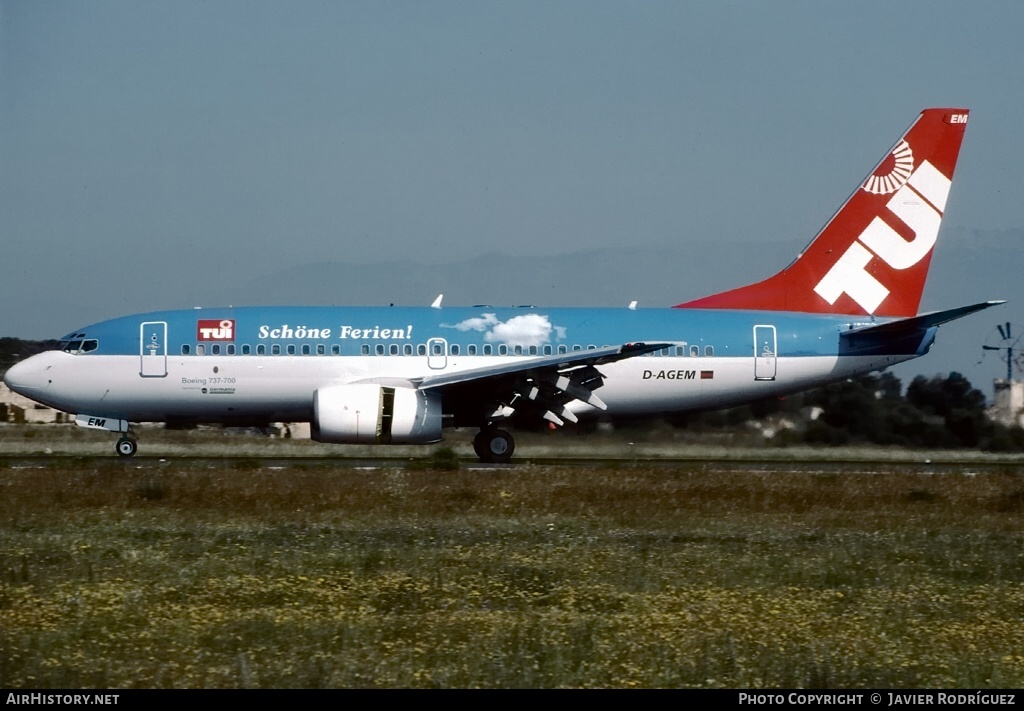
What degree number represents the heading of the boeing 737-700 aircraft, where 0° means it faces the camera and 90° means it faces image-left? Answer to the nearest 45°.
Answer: approximately 90°
